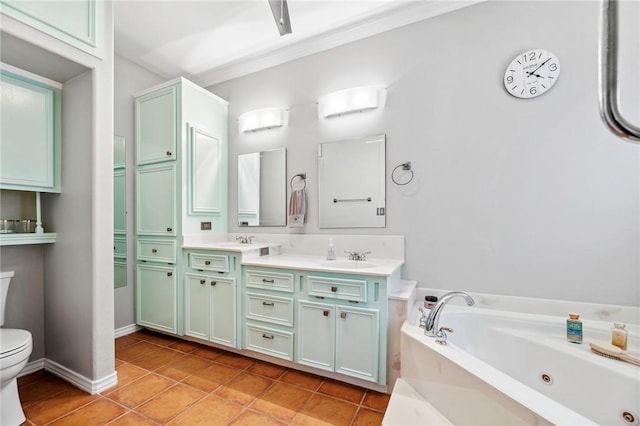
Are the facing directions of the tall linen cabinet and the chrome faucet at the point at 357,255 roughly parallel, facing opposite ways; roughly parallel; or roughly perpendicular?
roughly parallel

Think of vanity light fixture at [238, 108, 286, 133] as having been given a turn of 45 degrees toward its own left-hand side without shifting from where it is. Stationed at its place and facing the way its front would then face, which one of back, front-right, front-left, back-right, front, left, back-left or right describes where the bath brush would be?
front-left

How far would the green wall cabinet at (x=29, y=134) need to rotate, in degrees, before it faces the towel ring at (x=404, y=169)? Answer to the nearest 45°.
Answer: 0° — it already faces it

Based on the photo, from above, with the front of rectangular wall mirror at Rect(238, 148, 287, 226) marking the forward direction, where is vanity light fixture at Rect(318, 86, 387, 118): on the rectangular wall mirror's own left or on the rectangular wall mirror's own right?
on the rectangular wall mirror's own left

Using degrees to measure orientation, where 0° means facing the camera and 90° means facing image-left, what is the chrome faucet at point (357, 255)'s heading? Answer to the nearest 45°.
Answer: approximately 0°

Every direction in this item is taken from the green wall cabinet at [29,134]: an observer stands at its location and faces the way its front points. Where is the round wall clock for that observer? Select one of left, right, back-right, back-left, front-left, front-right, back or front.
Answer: front

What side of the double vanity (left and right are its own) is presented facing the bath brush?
left

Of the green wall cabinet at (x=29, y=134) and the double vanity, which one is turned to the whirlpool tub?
the green wall cabinet

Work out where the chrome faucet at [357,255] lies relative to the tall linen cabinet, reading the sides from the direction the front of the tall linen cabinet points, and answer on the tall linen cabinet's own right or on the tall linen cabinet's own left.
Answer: on the tall linen cabinet's own left

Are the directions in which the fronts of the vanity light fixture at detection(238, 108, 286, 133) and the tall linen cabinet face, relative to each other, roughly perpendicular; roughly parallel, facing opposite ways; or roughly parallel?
roughly parallel

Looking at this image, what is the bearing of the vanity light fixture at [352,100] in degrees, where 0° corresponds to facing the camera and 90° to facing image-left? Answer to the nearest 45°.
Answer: approximately 45°

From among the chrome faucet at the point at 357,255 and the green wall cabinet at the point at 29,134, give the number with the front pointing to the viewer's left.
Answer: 0

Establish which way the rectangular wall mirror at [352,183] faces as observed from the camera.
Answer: facing the viewer and to the left of the viewer

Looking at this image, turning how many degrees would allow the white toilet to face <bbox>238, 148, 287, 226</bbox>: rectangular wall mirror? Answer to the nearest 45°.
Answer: approximately 45° to its left
